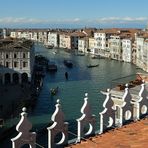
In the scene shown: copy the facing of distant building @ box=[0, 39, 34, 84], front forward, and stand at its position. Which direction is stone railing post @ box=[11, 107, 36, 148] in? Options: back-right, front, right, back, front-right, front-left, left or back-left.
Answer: front

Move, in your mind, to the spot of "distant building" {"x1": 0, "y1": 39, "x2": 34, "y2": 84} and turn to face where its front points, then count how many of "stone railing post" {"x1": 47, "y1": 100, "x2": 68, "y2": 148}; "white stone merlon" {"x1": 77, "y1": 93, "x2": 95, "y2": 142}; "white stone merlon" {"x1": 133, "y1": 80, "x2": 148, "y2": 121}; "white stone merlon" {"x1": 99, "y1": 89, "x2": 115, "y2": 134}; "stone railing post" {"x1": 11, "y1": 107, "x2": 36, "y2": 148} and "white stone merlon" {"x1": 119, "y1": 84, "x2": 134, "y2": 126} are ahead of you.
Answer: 6

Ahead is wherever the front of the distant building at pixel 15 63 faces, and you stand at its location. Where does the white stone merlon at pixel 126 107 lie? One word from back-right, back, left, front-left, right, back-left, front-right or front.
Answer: front

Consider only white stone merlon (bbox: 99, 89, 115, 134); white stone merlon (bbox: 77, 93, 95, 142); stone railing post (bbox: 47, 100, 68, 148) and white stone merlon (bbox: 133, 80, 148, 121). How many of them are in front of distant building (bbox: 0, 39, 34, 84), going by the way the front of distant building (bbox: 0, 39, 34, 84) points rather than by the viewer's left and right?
4

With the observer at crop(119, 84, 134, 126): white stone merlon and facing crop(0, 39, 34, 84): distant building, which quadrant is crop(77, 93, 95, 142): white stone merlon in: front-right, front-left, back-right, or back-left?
back-left

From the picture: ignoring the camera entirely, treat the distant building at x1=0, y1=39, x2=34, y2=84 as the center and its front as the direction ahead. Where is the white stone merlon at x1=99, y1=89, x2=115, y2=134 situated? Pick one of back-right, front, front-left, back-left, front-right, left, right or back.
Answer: front

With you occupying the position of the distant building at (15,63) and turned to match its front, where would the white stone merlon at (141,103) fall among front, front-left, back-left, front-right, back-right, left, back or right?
front

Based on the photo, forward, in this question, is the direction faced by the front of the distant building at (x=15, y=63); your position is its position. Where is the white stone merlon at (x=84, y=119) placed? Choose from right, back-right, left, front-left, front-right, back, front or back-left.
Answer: front

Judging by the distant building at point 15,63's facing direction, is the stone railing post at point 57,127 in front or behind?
in front
